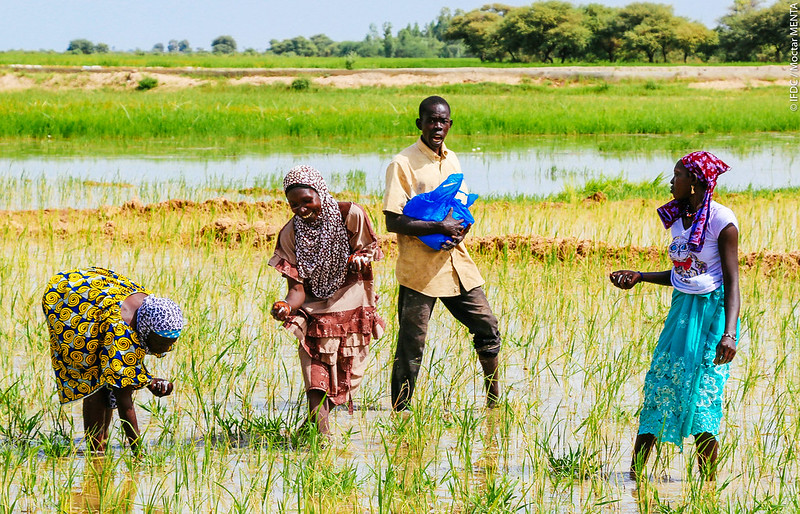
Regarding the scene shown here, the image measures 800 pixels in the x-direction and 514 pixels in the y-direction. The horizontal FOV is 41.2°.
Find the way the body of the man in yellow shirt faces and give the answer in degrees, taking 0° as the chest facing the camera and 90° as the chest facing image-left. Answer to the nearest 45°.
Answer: approximately 315°

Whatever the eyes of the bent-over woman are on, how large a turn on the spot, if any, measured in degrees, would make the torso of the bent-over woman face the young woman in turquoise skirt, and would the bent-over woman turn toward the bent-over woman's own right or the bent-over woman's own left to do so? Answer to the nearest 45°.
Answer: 0° — they already face them

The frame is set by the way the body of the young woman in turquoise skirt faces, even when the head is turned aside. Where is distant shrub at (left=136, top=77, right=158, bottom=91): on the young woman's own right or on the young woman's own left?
on the young woman's own right

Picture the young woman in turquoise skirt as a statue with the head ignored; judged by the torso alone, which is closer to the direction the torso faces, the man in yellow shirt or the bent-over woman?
the bent-over woman

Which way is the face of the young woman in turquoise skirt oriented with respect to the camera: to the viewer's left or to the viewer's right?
to the viewer's left

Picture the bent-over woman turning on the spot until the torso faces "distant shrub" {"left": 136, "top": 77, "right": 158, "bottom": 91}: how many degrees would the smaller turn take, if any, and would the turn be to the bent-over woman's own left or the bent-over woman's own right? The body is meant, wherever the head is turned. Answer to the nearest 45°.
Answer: approximately 90° to the bent-over woman's own left

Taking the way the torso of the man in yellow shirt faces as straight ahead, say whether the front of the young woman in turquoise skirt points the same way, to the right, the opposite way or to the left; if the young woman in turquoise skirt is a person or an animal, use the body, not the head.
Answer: to the right

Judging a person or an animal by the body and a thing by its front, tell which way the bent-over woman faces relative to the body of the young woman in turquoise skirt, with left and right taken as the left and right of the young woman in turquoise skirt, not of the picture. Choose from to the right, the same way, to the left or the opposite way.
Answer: the opposite way

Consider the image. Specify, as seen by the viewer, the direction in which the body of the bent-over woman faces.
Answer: to the viewer's right

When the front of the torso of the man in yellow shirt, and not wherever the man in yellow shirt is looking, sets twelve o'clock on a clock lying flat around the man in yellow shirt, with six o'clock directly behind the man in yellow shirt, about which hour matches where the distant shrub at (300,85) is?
The distant shrub is roughly at 7 o'clock from the man in yellow shirt.

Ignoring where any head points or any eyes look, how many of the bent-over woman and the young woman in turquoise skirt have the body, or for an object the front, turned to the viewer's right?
1

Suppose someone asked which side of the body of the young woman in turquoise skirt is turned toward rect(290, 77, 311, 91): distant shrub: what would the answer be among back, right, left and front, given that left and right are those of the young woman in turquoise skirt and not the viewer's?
right
